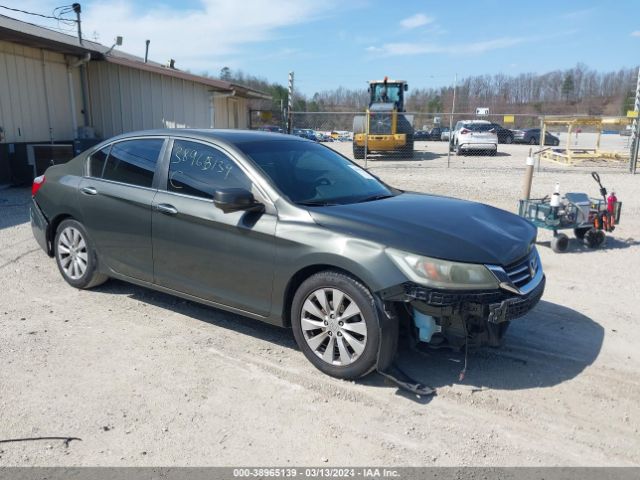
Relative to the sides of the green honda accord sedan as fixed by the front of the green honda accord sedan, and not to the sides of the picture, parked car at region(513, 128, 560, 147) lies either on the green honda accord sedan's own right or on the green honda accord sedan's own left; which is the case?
on the green honda accord sedan's own left

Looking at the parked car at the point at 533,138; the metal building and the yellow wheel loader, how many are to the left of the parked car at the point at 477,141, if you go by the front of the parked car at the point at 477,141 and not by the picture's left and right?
2

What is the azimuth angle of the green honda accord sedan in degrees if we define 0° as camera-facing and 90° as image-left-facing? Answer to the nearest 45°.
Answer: approximately 315°

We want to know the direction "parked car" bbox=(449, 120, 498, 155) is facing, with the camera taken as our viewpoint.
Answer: facing away from the viewer and to the left of the viewer

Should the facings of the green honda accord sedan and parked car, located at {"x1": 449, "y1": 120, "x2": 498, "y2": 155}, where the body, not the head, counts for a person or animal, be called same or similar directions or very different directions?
very different directions

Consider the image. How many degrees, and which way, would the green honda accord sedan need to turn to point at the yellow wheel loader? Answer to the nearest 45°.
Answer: approximately 135° to its left

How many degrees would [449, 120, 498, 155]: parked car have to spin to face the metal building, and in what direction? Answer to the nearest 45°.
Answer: approximately 90° to its left
